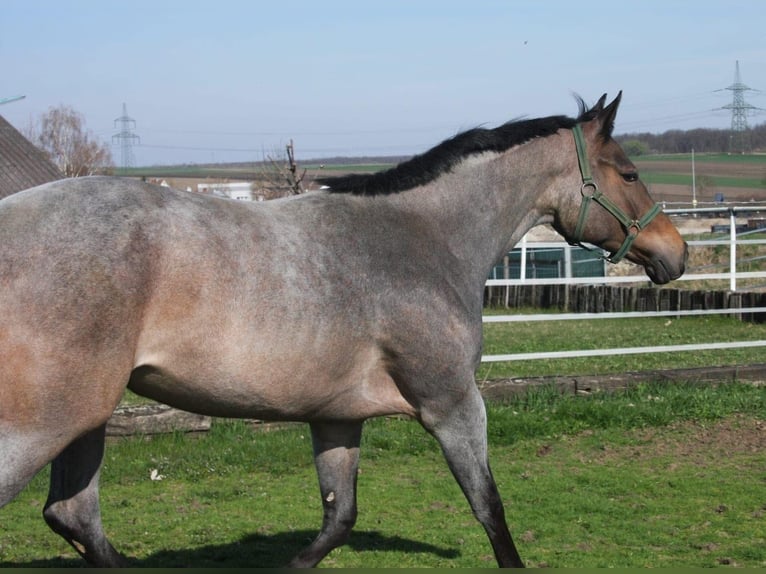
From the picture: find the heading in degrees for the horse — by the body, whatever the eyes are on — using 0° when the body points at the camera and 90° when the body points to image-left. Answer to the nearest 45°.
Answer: approximately 270°
